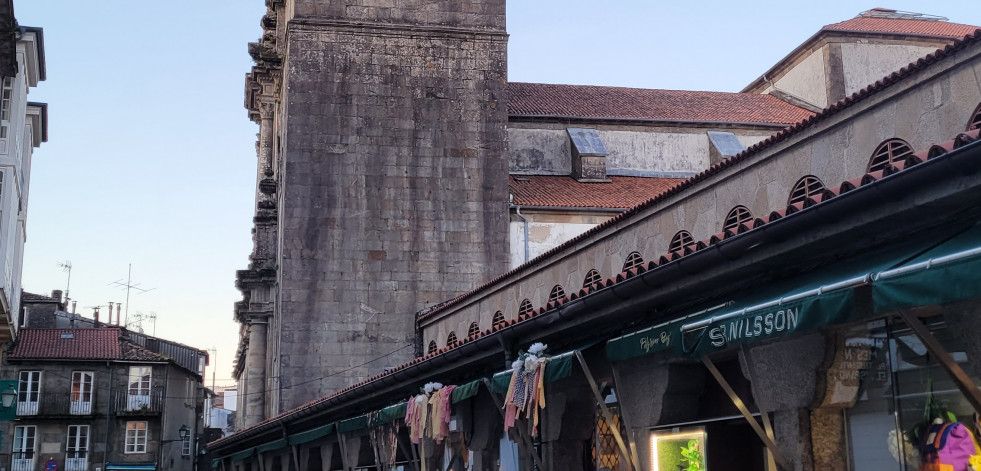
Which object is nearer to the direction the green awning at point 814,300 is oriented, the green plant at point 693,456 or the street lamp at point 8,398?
the street lamp

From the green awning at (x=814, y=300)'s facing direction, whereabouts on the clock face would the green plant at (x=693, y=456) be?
The green plant is roughly at 4 o'clock from the green awning.

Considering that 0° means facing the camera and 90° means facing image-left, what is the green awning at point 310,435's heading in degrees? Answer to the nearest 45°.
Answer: approximately 45°

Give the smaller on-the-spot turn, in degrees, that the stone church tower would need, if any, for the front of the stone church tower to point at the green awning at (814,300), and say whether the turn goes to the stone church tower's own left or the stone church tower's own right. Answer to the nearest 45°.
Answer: approximately 90° to the stone church tower's own left

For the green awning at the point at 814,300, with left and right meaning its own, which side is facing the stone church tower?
right

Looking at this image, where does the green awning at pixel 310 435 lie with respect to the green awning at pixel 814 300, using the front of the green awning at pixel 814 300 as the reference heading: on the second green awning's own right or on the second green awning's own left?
on the second green awning's own right

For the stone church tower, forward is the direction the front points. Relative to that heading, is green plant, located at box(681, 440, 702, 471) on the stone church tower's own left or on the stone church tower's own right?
on the stone church tower's own left

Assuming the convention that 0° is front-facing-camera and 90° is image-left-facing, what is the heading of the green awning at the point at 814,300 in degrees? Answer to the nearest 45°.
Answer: approximately 45°

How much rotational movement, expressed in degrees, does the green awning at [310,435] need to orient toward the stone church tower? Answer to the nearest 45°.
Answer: approximately 135° to its right
